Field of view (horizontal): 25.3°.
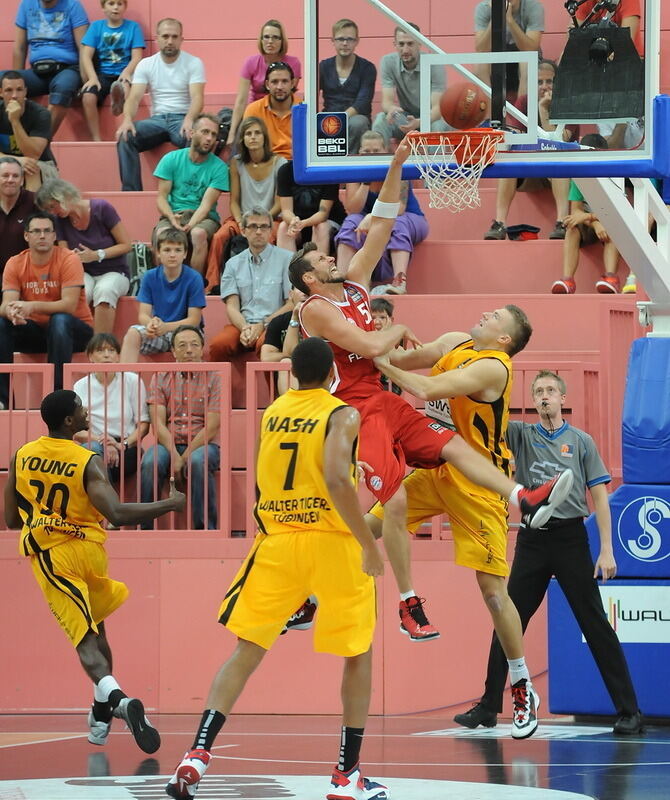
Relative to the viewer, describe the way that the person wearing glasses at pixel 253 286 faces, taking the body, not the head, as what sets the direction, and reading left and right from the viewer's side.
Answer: facing the viewer

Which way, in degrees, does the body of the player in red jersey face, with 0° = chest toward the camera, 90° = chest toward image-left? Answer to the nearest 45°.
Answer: approximately 315°

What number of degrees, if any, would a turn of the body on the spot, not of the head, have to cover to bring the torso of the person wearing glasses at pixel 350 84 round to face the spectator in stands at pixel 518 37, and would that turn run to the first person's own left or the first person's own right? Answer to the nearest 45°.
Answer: approximately 90° to the first person's own left

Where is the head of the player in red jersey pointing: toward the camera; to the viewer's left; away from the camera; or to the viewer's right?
to the viewer's right

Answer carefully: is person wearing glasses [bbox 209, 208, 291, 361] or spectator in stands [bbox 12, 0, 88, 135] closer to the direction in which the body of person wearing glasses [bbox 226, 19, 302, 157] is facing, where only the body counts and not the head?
the person wearing glasses

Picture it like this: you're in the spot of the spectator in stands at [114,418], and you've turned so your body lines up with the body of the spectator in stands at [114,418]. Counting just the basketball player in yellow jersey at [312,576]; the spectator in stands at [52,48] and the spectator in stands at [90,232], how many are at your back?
2

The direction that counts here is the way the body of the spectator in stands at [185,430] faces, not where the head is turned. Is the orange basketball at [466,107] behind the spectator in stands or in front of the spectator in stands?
in front

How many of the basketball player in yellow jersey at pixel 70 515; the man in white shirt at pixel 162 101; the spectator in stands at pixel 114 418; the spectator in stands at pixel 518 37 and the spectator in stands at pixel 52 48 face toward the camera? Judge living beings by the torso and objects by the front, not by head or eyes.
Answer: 4

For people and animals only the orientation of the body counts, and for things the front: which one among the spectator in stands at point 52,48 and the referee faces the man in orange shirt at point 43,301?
the spectator in stands

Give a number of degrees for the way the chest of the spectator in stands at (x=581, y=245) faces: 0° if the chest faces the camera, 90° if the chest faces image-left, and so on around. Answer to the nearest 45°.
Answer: approximately 0°

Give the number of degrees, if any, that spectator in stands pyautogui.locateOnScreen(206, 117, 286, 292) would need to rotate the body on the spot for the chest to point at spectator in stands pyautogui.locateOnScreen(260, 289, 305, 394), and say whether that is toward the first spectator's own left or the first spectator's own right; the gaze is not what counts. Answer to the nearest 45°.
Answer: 0° — they already face them

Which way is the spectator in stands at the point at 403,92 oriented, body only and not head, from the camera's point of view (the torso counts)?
toward the camera

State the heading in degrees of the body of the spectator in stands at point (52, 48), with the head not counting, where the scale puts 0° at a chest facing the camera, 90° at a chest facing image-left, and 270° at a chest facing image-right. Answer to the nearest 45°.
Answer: approximately 0°
